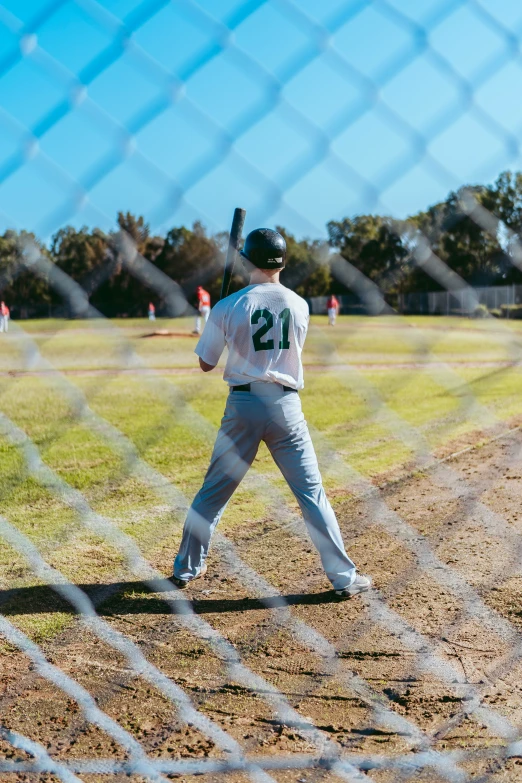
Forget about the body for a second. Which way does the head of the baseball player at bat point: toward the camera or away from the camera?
away from the camera

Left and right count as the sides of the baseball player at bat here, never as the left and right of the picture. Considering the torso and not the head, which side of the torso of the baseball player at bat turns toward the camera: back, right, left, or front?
back
